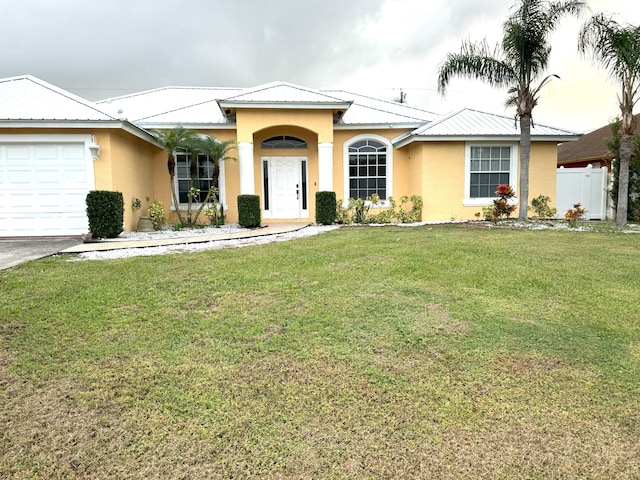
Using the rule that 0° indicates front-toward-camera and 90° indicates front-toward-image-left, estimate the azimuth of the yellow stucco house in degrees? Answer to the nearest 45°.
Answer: approximately 0°

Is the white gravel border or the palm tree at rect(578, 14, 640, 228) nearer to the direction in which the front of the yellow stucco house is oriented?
the white gravel border

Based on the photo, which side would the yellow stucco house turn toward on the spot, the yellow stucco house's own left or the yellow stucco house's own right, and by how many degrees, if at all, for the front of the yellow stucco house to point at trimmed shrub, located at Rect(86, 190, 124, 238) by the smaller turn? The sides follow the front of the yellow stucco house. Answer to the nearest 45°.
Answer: approximately 45° to the yellow stucco house's own right

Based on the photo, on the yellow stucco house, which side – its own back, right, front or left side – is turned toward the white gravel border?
front

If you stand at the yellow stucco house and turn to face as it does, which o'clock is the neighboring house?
The neighboring house is roughly at 8 o'clock from the yellow stucco house.

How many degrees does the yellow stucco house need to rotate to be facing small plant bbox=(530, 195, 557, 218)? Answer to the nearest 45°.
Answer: approximately 90° to its left

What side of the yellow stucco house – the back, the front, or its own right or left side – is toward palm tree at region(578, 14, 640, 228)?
left
